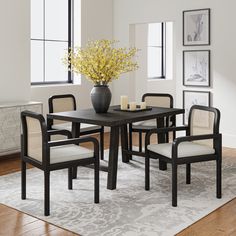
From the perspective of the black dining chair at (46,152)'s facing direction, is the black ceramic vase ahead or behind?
ahead

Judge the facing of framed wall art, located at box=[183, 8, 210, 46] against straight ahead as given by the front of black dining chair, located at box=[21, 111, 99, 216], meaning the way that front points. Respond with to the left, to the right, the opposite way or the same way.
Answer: the opposite way

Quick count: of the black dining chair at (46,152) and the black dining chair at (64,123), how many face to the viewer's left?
0

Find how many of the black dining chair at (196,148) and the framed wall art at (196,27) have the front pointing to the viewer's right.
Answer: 0

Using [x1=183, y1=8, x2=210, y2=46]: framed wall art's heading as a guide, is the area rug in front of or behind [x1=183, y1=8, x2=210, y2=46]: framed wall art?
in front

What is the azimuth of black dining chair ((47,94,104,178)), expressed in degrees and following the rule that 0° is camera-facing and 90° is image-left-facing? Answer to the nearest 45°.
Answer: approximately 315°

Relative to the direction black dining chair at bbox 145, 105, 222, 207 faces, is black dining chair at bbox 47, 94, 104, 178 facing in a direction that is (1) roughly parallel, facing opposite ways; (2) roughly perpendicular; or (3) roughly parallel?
roughly perpendicular

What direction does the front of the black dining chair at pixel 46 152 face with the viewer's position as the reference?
facing away from the viewer and to the right of the viewer

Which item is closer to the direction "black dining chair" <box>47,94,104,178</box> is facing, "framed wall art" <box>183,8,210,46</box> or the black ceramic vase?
the black ceramic vase

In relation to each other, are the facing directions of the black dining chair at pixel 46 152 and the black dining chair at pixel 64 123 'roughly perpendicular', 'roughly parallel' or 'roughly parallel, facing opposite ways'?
roughly perpendicular

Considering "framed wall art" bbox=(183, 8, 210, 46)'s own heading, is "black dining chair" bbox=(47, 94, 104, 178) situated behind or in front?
in front

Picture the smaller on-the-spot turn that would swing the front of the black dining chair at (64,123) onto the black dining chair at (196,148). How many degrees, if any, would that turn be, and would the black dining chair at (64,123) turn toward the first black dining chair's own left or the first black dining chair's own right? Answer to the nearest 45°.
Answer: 0° — it already faces it
